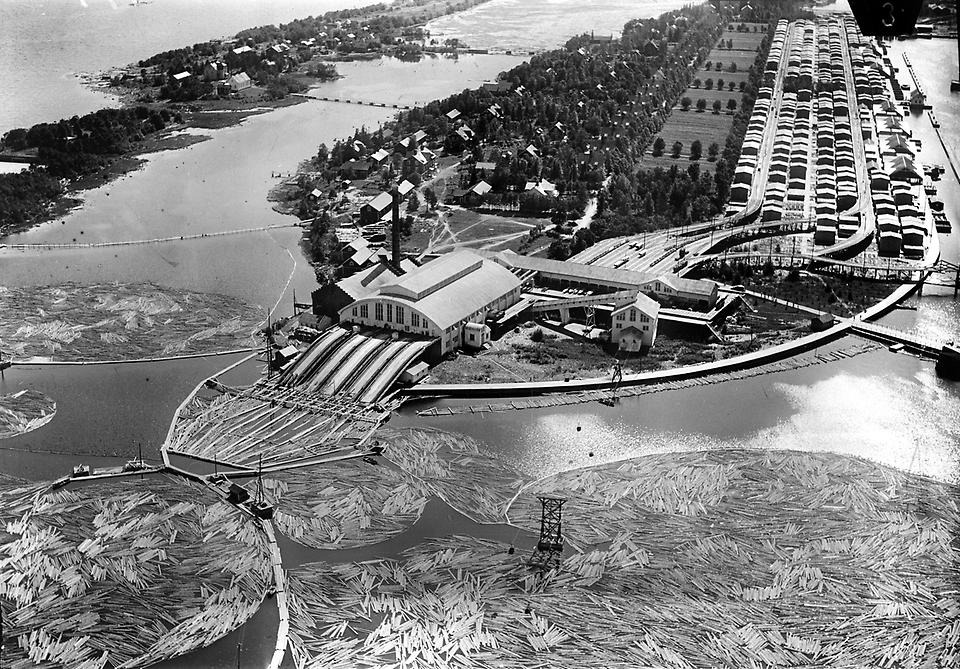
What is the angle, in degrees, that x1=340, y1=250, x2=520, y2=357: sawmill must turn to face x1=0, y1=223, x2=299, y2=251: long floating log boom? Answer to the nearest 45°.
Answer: approximately 90° to its right

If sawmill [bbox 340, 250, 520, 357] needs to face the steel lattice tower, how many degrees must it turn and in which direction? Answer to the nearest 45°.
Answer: approximately 45° to its left

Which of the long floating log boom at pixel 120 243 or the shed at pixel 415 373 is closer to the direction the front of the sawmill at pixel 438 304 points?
the shed

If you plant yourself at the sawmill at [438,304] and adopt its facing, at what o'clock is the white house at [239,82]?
The white house is roughly at 4 o'clock from the sawmill.

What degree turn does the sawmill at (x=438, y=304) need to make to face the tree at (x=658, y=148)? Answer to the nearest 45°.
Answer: approximately 180°

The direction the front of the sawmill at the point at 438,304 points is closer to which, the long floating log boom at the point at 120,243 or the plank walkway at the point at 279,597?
the plank walkway

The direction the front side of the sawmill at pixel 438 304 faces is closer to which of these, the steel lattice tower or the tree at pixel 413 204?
the steel lattice tower

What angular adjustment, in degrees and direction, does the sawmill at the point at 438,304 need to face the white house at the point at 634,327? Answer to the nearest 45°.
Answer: approximately 135° to its left

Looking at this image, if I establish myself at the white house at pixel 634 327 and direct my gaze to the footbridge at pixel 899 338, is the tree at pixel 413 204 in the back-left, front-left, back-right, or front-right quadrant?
back-left

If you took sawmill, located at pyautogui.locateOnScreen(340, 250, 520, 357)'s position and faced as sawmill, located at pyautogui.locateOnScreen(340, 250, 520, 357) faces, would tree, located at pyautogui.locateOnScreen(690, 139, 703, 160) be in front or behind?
behind

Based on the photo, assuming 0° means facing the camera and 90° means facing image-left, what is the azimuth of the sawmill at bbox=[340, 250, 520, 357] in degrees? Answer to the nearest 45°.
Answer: approximately 45°

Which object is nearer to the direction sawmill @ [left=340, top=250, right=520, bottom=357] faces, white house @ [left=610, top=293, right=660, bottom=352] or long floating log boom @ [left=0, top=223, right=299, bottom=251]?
the long floating log boom
